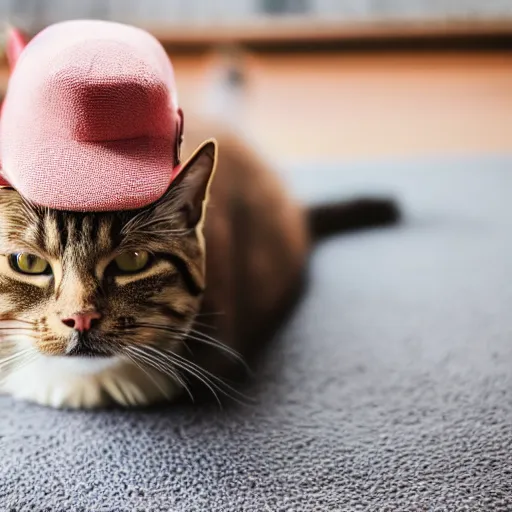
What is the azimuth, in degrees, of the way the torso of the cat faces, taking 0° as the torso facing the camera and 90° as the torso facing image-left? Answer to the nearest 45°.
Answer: approximately 45°
